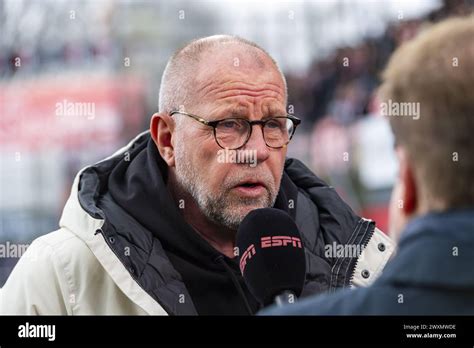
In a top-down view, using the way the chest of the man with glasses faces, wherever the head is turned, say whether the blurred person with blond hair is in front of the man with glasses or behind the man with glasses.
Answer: in front

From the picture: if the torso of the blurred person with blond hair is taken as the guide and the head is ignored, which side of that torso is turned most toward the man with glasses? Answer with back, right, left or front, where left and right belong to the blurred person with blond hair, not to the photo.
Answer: front

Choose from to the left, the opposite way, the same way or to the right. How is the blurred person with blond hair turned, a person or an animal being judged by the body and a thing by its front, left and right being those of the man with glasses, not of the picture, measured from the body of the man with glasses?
the opposite way

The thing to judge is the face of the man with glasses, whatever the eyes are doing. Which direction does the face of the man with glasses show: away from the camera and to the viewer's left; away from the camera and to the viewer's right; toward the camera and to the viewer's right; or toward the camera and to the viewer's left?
toward the camera and to the viewer's right

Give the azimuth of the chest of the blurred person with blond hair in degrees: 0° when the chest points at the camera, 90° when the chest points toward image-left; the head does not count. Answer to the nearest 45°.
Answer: approximately 135°

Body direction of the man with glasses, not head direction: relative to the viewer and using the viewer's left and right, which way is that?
facing the viewer and to the right of the viewer

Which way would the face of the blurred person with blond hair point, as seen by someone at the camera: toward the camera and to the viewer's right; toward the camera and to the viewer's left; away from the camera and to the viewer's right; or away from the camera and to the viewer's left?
away from the camera and to the viewer's left
